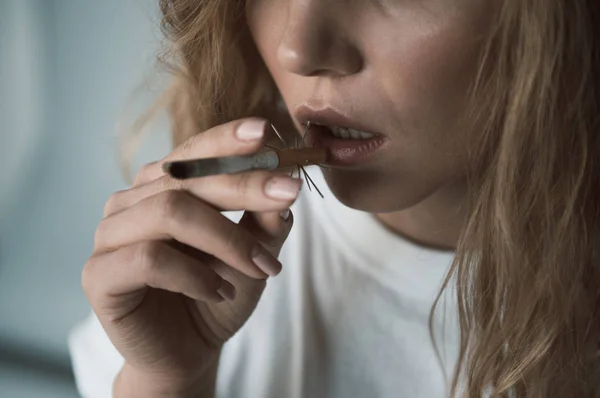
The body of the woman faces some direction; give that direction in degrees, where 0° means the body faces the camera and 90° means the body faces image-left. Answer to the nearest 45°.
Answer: approximately 45°

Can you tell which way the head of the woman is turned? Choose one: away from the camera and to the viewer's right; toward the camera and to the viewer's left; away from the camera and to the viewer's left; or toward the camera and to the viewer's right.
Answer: toward the camera and to the viewer's left
